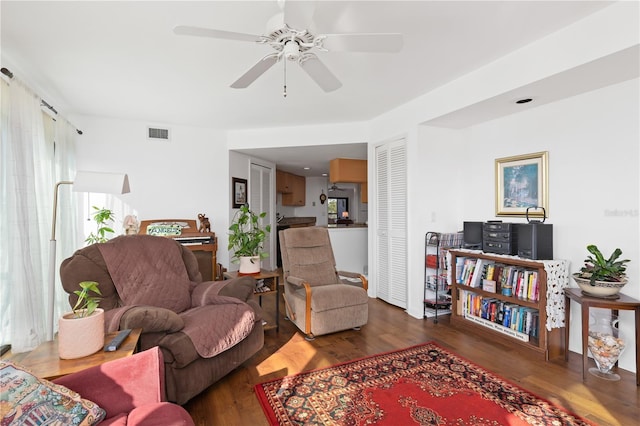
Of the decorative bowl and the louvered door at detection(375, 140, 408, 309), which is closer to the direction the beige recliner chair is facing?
the decorative bowl

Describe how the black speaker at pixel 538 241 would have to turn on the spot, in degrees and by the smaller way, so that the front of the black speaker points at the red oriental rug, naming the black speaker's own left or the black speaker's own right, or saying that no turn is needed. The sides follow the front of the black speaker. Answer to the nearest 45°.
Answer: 0° — it already faces it

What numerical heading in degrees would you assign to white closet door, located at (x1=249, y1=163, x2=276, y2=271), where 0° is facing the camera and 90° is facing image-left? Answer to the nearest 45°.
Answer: approximately 315°

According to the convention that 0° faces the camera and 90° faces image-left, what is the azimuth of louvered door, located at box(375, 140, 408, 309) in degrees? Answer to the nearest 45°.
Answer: approximately 45°

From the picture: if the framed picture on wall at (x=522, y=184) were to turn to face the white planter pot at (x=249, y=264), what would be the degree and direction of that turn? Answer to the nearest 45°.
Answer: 0° — it already faces it

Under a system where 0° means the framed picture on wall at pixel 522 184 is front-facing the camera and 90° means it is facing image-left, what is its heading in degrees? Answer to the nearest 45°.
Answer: approximately 45°

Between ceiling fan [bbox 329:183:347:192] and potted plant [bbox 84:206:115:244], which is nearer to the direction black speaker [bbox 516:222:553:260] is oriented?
the potted plant

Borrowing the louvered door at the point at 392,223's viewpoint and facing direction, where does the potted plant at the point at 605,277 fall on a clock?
The potted plant is roughly at 9 o'clock from the louvered door.

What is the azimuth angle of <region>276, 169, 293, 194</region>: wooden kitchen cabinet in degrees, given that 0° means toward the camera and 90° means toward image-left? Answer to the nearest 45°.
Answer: approximately 315°

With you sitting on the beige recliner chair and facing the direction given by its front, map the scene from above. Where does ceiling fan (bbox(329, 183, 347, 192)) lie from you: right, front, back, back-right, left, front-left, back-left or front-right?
back-left
